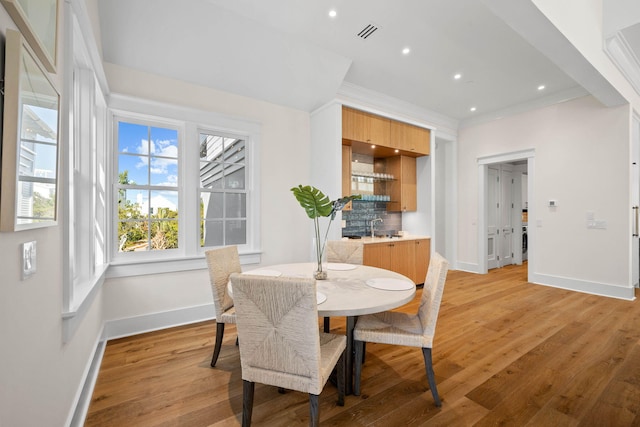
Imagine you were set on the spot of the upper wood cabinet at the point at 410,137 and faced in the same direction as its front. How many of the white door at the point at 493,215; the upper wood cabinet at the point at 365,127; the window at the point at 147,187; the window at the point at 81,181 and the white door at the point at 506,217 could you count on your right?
3

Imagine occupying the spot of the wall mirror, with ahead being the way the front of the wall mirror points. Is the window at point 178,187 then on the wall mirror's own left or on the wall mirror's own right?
on the wall mirror's own left

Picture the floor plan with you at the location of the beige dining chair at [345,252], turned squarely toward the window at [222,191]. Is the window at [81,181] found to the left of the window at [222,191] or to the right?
left

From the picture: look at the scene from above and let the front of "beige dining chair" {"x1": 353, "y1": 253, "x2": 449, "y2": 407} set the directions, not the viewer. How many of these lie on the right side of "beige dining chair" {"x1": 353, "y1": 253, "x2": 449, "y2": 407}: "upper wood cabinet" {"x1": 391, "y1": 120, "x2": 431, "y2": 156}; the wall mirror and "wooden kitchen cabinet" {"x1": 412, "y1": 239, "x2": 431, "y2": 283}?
2

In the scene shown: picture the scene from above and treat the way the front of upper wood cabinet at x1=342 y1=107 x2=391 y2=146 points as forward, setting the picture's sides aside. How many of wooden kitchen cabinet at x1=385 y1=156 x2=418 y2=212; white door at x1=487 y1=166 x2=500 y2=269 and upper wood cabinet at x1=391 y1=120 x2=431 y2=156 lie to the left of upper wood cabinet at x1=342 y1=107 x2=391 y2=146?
3

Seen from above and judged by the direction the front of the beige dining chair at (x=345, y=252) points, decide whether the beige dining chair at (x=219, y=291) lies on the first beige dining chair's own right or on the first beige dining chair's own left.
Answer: on the first beige dining chair's own right

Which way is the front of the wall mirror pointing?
to the viewer's right

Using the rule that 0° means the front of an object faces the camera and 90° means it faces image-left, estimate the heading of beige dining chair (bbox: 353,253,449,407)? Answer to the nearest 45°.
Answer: approximately 90°

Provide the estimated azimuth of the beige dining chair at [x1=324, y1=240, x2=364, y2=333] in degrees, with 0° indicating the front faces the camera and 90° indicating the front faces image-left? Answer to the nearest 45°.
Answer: approximately 0°

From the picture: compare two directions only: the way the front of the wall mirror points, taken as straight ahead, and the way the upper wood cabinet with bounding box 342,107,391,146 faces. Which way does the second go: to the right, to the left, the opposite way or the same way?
to the right

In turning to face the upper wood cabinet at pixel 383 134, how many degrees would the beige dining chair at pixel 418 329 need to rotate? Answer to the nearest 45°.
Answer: approximately 90° to its right

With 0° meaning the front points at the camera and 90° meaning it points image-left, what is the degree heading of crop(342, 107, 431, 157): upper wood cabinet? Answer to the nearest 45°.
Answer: approximately 315°
